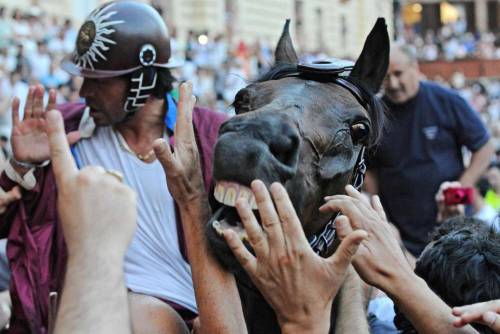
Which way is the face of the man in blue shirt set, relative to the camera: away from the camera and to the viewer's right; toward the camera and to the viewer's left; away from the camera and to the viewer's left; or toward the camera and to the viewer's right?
toward the camera and to the viewer's left

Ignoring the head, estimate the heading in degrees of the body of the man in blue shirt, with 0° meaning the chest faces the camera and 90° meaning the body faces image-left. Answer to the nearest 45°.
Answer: approximately 45°

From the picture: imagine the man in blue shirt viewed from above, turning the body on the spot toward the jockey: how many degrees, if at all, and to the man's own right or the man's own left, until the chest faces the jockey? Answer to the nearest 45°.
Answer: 0° — they already face them

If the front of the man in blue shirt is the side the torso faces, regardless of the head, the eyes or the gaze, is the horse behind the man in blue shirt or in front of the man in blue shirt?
in front
